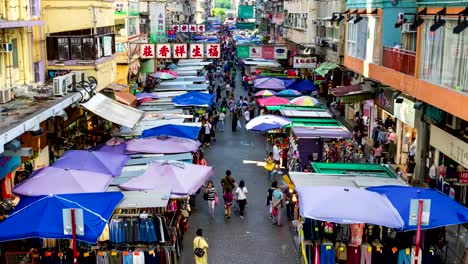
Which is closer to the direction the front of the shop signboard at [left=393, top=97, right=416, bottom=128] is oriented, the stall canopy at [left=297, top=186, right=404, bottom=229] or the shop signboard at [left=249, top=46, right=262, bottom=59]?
the stall canopy

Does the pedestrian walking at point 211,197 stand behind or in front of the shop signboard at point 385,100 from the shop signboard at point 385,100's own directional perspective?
in front

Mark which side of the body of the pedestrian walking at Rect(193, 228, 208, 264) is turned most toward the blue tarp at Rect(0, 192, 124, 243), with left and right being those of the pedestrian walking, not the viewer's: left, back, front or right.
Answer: left

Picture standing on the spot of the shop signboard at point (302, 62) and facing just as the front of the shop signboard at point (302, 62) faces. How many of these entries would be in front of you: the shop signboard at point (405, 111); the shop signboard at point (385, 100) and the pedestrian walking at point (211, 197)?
3

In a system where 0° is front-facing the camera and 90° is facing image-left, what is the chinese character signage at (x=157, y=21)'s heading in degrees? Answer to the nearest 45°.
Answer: approximately 0°

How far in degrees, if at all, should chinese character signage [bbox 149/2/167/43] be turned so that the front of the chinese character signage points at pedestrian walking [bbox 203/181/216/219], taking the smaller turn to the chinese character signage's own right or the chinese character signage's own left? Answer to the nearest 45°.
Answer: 0° — it already faces them

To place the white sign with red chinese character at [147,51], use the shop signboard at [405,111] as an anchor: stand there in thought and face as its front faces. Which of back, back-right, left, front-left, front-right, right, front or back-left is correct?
right

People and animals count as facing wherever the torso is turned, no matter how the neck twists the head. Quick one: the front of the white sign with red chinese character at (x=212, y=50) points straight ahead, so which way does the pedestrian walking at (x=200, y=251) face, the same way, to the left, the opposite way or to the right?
the opposite way

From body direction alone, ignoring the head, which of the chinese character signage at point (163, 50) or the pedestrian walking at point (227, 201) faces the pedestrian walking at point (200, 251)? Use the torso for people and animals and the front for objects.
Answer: the chinese character signage

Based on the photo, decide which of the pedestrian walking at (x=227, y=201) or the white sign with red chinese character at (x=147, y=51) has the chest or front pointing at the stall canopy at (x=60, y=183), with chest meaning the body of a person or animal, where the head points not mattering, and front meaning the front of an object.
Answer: the white sign with red chinese character

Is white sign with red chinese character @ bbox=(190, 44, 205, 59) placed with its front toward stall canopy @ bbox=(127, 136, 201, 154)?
yes

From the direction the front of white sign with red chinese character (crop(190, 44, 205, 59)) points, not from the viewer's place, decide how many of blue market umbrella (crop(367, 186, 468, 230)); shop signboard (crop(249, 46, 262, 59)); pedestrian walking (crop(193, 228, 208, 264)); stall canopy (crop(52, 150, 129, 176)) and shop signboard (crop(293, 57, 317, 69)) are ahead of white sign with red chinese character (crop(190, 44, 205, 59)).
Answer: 3

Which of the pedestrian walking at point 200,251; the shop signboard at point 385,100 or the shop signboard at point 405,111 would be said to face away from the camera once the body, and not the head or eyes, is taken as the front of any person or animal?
the pedestrian walking
